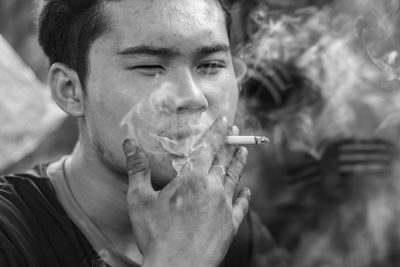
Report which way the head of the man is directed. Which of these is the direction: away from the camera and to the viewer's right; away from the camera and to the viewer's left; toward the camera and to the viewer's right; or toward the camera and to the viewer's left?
toward the camera and to the viewer's right

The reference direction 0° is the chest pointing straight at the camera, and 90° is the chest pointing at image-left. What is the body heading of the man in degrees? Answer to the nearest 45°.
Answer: approximately 315°
